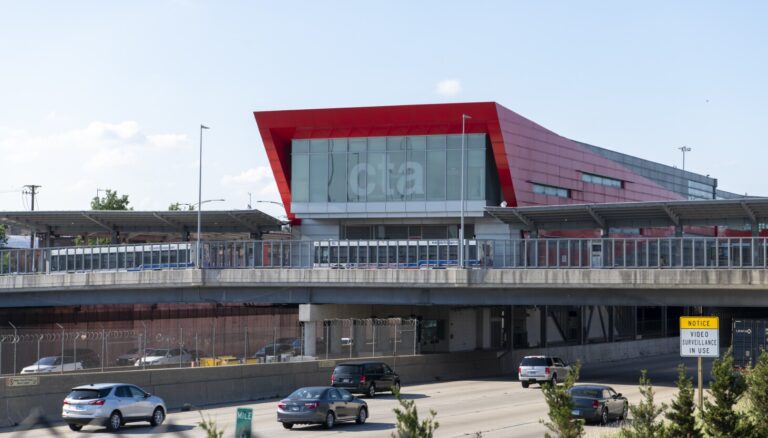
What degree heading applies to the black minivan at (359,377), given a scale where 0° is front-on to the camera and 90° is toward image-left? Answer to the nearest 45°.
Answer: approximately 225°

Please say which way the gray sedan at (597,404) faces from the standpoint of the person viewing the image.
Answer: facing away from the viewer and to the right of the viewer

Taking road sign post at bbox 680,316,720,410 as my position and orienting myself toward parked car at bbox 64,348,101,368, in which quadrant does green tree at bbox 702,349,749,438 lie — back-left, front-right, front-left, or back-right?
back-left

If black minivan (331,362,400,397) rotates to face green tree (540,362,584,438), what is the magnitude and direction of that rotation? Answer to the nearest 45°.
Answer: approximately 135° to its right

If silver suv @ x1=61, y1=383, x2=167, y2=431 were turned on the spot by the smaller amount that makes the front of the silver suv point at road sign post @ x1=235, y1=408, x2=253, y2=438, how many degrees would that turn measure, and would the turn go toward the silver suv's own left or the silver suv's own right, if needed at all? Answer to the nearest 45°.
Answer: approximately 135° to the silver suv's own right

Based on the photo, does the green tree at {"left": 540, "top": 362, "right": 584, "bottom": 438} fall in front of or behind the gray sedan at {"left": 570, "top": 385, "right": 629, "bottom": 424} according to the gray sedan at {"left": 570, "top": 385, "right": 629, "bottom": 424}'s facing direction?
behind

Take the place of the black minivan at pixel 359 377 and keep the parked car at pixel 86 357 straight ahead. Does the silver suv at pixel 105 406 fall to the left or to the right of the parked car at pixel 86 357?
left

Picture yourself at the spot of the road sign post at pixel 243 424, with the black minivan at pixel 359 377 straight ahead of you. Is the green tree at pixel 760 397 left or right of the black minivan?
right
